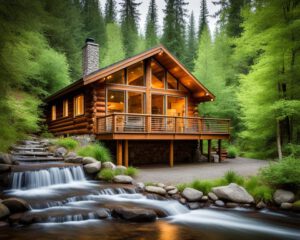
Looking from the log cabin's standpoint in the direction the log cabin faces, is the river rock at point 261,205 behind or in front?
in front

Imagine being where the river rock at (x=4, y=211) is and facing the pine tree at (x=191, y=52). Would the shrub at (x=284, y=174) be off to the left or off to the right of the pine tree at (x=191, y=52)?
right

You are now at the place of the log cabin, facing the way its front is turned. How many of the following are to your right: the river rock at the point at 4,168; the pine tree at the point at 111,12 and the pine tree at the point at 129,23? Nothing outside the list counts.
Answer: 1

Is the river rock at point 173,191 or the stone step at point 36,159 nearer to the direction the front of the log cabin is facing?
the river rock

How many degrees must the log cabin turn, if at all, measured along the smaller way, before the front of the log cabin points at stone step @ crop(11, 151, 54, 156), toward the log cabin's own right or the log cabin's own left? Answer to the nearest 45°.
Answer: approximately 90° to the log cabin's own right

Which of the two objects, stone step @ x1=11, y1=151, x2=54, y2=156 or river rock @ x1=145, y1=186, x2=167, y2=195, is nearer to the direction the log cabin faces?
the river rock

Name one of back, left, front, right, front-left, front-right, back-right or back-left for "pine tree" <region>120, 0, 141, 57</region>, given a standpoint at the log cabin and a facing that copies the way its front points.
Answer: back-left

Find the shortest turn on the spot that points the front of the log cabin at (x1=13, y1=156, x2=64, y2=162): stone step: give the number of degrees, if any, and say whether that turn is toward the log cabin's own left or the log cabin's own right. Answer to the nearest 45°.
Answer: approximately 90° to the log cabin's own right

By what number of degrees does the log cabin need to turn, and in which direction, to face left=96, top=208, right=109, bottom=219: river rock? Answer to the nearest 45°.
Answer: approximately 45° to its right

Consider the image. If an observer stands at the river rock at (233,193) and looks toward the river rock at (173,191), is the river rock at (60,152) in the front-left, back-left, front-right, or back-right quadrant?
front-right

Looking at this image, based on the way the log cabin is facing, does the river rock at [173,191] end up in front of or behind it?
in front

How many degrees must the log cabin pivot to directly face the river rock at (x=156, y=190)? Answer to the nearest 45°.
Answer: approximately 45° to its right

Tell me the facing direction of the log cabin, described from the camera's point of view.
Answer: facing the viewer and to the right of the viewer
